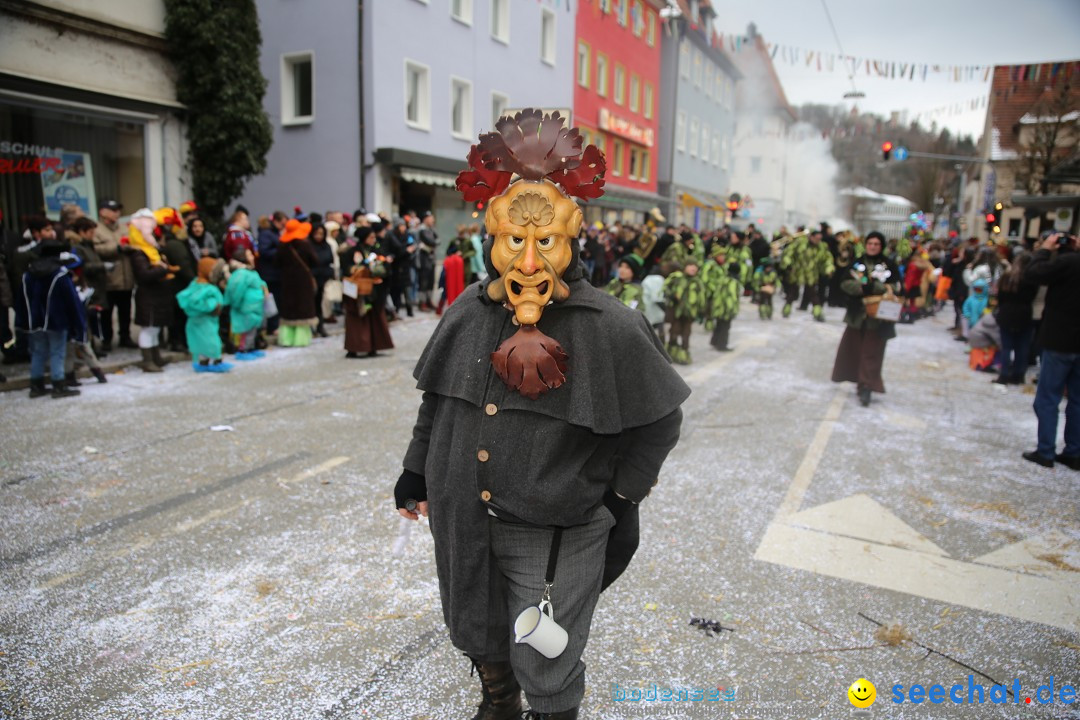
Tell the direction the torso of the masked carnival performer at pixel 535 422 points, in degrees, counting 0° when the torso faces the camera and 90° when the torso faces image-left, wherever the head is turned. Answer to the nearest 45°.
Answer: approximately 0°

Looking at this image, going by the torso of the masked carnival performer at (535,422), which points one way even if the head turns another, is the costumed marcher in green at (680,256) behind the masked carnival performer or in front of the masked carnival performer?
behind

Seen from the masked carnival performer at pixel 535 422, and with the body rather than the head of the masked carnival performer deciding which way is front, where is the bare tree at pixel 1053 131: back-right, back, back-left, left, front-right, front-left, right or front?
back-left

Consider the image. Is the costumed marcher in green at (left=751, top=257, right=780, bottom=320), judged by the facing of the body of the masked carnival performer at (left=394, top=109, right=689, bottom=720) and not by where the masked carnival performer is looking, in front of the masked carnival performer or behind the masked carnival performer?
behind

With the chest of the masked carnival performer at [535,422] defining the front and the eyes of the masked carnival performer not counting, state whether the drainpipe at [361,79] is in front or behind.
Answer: behind

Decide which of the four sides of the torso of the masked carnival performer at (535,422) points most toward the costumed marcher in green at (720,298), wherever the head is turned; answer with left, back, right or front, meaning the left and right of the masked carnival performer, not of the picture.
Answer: back

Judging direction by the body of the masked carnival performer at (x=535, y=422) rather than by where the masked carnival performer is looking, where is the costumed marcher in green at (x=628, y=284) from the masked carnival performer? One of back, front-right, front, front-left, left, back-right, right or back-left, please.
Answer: back

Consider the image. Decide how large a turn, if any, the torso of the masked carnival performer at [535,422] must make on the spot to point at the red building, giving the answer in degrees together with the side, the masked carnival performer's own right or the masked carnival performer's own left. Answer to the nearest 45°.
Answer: approximately 180°

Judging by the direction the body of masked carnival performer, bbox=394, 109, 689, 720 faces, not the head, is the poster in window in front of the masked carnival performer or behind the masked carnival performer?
behind

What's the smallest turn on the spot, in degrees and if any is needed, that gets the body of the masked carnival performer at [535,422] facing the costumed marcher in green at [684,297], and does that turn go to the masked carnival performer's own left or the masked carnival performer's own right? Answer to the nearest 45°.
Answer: approximately 180°
